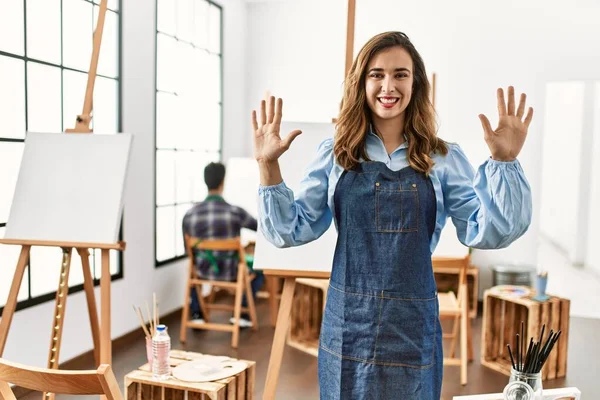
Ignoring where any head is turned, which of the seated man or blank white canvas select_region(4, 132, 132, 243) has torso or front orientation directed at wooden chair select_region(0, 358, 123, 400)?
the blank white canvas

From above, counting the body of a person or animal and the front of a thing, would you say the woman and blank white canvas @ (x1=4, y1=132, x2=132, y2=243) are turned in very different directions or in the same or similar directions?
same or similar directions

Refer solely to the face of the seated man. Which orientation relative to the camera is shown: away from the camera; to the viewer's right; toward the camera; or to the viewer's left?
away from the camera

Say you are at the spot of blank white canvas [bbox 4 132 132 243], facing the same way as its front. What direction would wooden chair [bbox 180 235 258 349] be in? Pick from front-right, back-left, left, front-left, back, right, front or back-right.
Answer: back-left

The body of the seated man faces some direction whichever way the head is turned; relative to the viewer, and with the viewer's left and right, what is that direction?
facing away from the viewer

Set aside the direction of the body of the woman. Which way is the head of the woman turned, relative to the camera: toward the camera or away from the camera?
toward the camera

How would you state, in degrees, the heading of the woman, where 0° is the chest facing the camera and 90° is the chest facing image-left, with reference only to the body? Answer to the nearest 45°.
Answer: approximately 0°

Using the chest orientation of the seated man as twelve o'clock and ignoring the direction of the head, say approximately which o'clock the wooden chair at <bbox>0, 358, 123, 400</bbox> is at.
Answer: The wooden chair is roughly at 6 o'clock from the seated man.

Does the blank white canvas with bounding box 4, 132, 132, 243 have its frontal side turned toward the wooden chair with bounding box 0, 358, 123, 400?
yes

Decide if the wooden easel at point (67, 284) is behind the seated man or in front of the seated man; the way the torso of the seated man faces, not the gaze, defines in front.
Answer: behind

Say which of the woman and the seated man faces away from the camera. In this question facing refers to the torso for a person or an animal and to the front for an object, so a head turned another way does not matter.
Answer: the seated man

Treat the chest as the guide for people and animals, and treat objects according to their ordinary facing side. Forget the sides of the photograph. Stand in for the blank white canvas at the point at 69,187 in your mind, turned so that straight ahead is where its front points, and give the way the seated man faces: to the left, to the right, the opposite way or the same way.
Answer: the opposite way

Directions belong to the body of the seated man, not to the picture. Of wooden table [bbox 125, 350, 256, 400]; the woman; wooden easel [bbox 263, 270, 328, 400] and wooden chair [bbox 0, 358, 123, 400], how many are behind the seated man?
4

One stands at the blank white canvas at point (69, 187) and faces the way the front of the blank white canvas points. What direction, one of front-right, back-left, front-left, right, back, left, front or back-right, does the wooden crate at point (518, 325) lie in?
left

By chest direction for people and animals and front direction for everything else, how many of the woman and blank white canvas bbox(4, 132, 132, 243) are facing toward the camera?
2

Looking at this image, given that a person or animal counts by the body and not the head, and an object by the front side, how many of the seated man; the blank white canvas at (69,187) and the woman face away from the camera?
1

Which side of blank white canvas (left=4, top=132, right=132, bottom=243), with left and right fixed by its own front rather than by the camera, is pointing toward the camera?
front

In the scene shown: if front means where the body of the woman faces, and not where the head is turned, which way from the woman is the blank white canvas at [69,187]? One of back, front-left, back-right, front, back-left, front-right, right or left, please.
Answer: back-right
